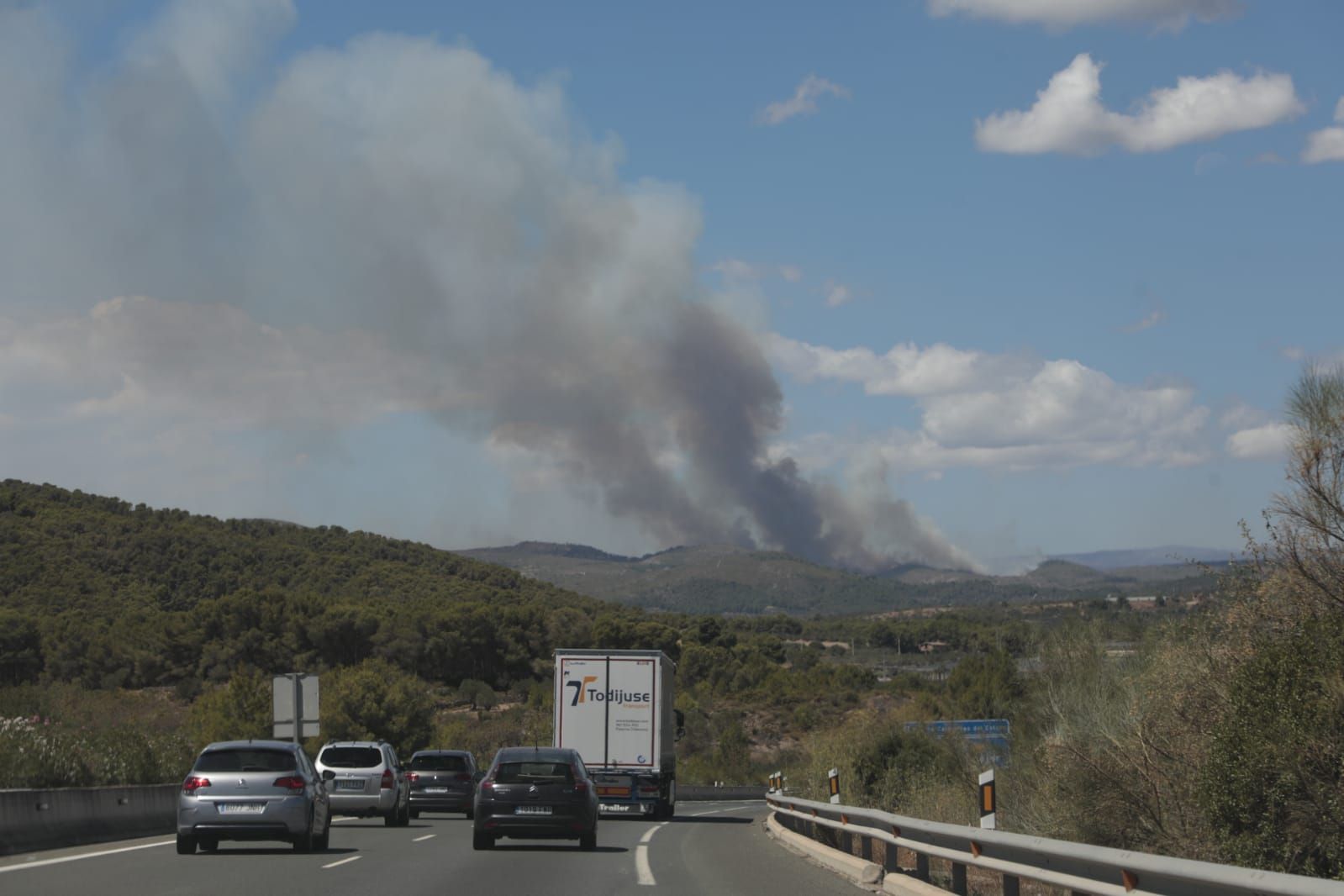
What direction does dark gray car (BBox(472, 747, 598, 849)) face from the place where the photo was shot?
facing away from the viewer

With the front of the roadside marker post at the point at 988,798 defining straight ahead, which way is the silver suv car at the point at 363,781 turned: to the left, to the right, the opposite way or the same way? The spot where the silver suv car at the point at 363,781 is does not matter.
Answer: the opposite way

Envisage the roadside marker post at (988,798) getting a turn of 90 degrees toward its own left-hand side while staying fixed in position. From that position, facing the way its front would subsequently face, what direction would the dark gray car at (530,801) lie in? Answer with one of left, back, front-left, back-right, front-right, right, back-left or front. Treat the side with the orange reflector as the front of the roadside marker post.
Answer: back-left

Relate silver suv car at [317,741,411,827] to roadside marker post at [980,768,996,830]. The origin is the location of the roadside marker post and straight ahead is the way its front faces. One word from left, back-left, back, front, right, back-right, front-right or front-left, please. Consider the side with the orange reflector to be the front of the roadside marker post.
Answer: back-right

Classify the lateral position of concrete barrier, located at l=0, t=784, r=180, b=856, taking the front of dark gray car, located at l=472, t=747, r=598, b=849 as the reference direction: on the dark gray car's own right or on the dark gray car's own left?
on the dark gray car's own left

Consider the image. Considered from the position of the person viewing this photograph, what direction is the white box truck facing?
facing away from the viewer

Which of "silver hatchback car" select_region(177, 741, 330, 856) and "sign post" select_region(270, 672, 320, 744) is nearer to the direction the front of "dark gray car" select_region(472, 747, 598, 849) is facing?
the sign post

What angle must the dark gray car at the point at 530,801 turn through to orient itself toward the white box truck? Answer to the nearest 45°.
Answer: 0° — it already faces it

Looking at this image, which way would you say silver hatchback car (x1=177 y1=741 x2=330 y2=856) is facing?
away from the camera

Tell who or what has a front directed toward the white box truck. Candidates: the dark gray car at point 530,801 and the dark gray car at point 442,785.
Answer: the dark gray car at point 530,801

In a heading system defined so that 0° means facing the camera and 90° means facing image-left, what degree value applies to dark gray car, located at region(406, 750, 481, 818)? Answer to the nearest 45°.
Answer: approximately 180°

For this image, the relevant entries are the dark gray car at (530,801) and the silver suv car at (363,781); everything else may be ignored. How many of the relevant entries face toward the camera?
0

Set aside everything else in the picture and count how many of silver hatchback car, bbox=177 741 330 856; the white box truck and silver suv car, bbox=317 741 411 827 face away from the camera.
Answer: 3

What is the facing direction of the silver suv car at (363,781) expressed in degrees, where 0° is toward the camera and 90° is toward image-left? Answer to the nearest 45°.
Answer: approximately 180°

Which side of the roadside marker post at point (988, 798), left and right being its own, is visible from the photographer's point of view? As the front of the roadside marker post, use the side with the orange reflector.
front

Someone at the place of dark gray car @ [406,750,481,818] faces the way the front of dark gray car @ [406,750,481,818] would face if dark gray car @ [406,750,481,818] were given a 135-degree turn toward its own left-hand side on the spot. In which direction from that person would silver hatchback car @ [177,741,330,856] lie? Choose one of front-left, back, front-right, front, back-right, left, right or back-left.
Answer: front-left
